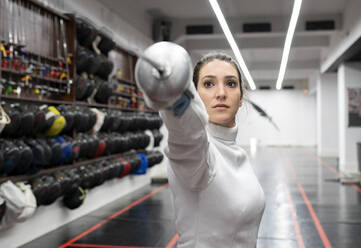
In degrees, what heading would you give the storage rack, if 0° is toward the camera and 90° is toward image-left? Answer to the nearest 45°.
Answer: approximately 315°

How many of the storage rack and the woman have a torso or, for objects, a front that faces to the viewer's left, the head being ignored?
0

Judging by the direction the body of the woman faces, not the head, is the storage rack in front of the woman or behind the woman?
behind

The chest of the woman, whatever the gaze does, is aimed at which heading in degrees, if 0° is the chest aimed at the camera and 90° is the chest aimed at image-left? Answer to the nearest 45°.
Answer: approximately 315°

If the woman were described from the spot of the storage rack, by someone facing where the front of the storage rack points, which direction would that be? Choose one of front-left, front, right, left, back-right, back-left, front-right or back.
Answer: front-right

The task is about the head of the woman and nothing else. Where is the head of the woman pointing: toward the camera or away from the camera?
toward the camera

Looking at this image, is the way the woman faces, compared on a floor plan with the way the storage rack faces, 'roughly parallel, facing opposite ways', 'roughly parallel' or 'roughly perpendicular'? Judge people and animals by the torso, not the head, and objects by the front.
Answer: roughly parallel
